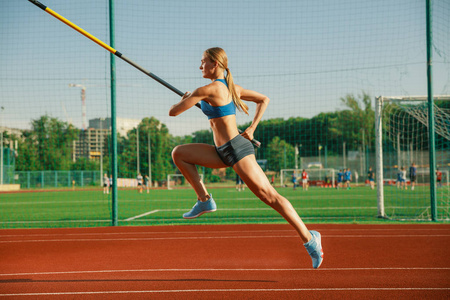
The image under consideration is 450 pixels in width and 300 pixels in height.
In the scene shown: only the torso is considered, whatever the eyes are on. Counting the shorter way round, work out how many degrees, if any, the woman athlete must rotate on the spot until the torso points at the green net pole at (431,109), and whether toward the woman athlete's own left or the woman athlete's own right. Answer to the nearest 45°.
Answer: approximately 135° to the woman athlete's own right

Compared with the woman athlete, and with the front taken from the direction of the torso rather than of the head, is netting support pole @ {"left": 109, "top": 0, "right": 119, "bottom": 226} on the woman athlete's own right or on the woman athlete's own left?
on the woman athlete's own right

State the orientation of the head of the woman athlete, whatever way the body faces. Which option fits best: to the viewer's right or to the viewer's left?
to the viewer's left

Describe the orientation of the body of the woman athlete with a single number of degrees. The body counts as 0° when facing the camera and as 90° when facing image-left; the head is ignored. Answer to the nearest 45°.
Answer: approximately 90°

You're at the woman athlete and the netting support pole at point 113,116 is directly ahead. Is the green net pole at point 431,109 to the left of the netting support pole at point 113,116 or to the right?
right
